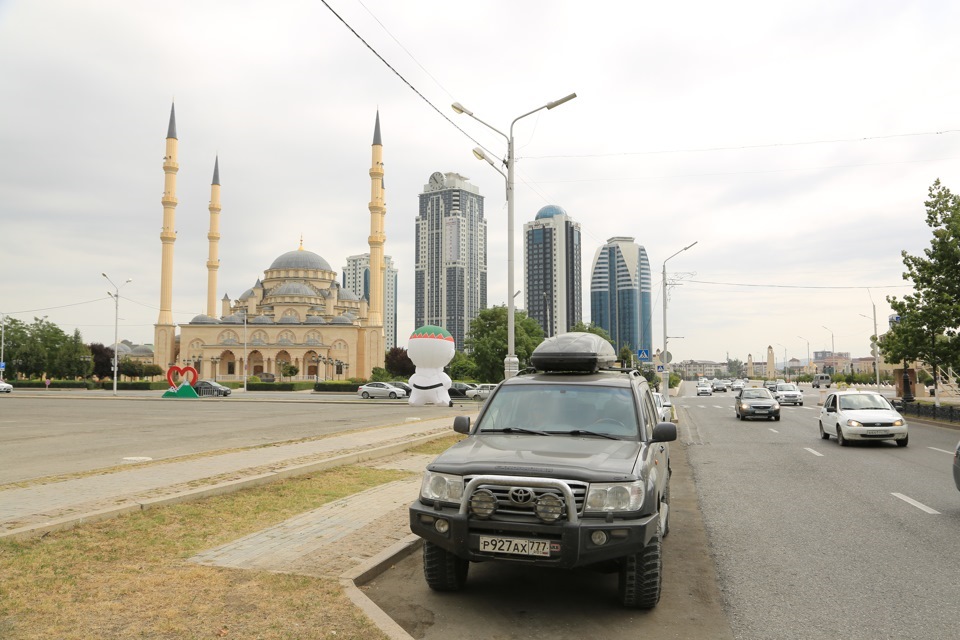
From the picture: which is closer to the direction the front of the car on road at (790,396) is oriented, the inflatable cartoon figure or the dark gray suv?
the dark gray suv

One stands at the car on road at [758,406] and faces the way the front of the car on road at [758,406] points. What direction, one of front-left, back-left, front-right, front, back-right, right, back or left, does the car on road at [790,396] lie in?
back

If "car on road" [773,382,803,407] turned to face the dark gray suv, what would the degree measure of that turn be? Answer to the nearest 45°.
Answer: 0° — it already faces it

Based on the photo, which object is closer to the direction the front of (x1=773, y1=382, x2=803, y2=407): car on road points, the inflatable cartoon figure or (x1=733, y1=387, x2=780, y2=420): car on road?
the car on road

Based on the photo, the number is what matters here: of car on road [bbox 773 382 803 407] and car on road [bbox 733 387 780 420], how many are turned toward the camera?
2

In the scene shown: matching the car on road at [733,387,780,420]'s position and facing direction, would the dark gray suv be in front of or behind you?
in front

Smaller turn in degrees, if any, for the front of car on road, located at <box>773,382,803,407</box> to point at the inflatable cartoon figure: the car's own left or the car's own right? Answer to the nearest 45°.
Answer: approximately 45° to the car's own right

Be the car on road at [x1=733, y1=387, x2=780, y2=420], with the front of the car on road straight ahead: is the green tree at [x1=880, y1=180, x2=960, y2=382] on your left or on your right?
on your left

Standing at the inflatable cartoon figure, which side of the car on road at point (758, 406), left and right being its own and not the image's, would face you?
right

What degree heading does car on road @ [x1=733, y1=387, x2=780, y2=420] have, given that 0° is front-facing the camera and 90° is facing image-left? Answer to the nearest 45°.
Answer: approximately 0°
